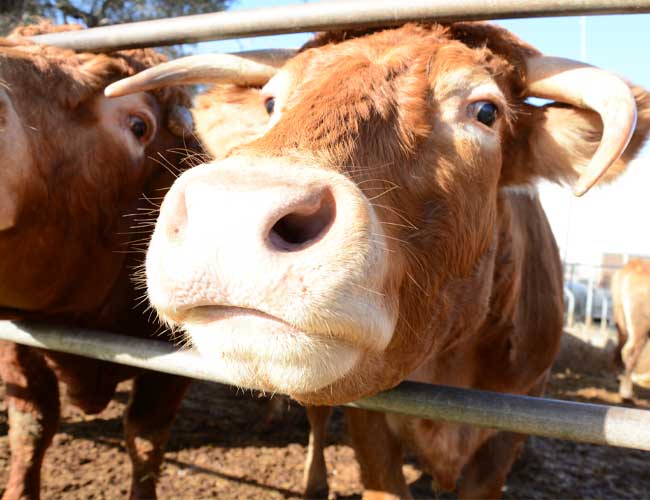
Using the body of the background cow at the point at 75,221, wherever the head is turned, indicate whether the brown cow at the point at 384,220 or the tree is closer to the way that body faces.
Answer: the brown cow

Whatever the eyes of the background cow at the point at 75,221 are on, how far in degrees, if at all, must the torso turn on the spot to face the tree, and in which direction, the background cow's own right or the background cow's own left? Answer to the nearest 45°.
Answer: approximately 135° to the background cow's own left

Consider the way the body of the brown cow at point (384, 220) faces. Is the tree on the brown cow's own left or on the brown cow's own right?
on the brown cow's own right

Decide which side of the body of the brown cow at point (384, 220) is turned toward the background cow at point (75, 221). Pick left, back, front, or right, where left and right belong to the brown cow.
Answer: right

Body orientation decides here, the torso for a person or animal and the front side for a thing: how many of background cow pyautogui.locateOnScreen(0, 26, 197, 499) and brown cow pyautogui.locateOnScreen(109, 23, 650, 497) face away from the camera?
0

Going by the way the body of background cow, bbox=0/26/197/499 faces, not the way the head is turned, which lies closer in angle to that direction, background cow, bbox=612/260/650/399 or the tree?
the background cow

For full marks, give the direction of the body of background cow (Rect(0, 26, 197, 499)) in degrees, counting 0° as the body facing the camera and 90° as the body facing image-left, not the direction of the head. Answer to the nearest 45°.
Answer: approximately 315°

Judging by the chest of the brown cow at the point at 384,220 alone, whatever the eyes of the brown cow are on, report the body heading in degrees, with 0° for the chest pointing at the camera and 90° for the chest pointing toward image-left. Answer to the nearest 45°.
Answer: approximately 45°
